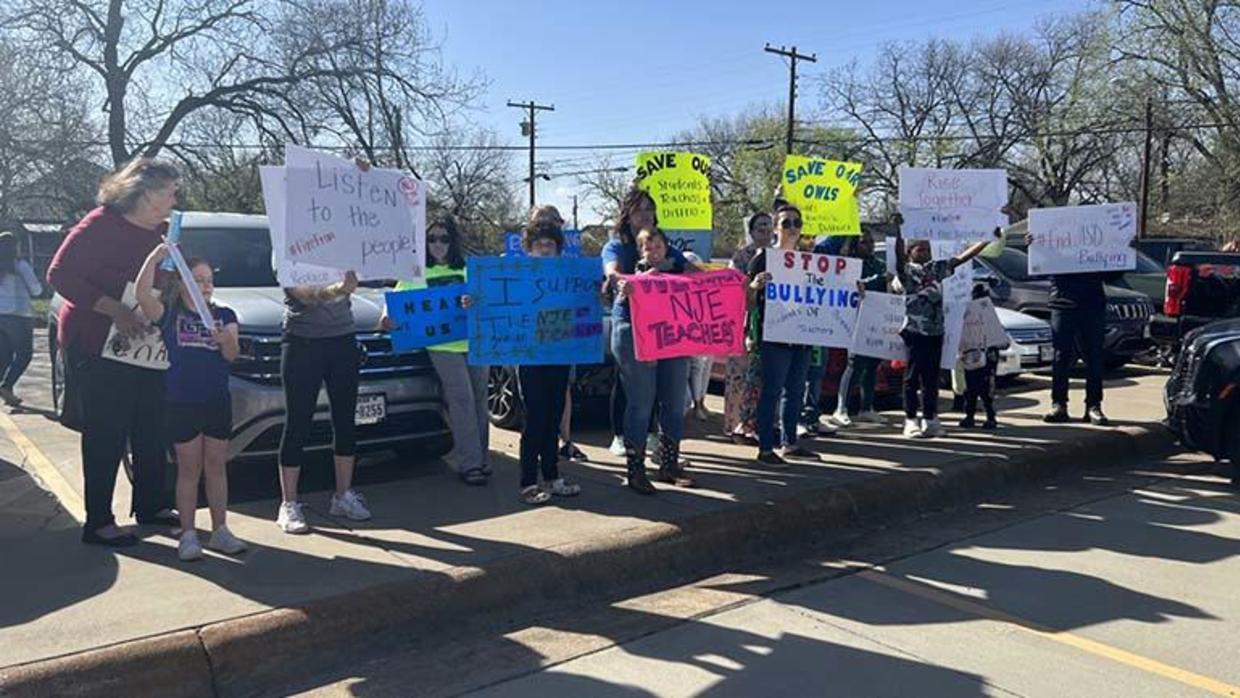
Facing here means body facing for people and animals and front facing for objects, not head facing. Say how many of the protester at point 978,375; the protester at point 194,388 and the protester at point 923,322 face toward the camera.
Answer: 3

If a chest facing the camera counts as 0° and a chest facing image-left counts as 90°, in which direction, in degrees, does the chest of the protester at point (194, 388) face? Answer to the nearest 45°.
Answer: approximately 0°

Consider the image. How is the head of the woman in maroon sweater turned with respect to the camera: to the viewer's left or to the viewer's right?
to the viewer's right

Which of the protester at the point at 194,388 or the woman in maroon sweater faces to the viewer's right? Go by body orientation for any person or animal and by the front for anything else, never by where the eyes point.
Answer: the woman in maroon sweater

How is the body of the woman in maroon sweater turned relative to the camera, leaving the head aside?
to the viewer's right

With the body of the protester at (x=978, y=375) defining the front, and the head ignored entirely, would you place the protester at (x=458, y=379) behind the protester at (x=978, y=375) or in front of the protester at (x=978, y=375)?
in front

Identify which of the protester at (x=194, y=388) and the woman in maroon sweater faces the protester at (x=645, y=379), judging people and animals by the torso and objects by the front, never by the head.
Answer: the woman in maroon sweater

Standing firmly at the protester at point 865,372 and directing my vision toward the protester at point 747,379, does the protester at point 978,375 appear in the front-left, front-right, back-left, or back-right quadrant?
back-left

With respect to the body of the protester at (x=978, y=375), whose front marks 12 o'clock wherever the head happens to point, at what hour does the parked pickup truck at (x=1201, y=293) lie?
The parked pickup truck is roughly at 7 o'clock from the protester.

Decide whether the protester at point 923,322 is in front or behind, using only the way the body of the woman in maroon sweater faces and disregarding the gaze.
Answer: in front

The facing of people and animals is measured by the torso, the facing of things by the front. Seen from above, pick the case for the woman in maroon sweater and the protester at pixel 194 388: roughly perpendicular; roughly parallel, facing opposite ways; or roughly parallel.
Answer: roughly perpendicular

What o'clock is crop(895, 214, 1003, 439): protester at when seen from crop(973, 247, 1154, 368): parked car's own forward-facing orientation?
The protester is roughly at 2 o'clock from the parked car.

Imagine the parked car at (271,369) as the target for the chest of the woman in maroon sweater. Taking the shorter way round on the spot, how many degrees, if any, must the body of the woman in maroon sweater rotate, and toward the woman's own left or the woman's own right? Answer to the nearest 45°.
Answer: approximately 45° to the woman's own left

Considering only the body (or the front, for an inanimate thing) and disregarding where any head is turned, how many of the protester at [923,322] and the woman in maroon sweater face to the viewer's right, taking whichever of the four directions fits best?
1

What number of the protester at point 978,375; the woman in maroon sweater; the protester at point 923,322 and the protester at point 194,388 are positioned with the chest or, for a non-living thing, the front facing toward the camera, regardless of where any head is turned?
3
